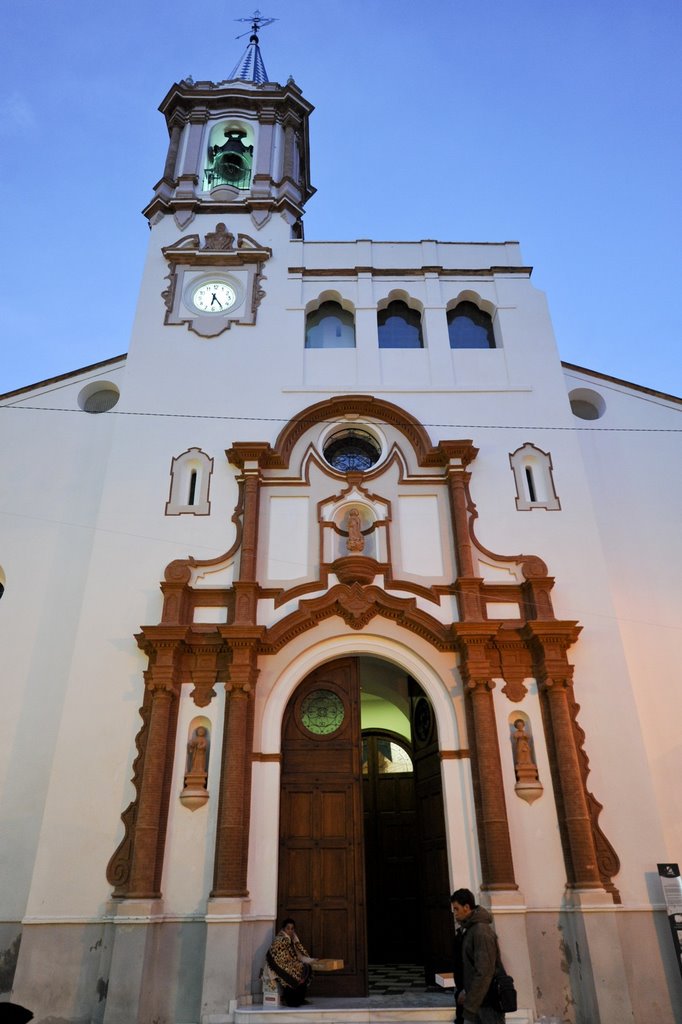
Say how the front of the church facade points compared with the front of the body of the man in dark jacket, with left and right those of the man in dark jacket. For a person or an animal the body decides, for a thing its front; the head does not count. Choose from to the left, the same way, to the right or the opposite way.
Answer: to the left

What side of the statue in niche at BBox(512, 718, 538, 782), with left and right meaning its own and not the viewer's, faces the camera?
front

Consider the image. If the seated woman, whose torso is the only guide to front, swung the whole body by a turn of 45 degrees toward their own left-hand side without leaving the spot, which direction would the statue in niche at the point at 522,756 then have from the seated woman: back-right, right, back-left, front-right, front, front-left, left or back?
front

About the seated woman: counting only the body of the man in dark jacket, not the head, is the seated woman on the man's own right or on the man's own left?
on the man's own right

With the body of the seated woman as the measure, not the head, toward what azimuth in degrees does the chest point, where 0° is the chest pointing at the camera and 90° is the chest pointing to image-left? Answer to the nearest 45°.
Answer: approximately 315°

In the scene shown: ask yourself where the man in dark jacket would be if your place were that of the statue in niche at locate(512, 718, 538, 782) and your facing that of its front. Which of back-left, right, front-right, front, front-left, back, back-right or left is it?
front

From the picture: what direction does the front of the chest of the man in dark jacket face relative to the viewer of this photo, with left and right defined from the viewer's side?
facing to the left of the viewer

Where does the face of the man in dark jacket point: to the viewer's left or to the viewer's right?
to the viewer's left

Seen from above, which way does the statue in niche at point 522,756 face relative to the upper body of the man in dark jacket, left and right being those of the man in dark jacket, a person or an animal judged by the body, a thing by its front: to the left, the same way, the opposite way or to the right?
to the left

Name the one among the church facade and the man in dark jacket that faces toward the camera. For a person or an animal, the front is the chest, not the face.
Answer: the church facade

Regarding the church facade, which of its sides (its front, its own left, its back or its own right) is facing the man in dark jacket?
front

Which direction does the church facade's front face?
toward the camera

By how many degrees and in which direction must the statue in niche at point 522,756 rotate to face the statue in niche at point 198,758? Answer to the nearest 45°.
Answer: approximately 90° to its right

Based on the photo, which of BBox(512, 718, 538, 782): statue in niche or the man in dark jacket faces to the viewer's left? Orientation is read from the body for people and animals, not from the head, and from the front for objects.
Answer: the man in dark jacket
